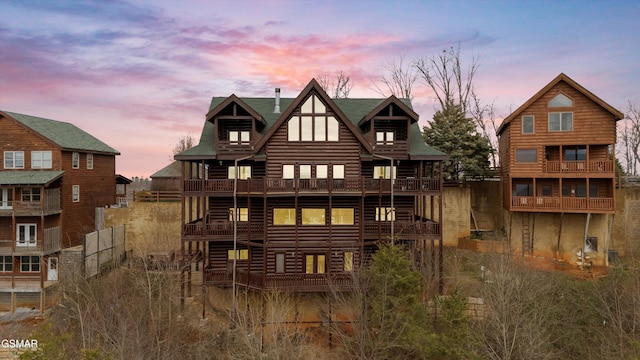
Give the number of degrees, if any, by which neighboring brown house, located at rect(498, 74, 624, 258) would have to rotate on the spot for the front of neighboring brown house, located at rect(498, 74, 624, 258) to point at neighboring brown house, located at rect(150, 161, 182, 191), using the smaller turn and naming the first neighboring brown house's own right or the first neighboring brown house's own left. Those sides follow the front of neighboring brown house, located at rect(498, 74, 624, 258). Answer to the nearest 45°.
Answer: approximately 90° to the first neighboring brown house's own right

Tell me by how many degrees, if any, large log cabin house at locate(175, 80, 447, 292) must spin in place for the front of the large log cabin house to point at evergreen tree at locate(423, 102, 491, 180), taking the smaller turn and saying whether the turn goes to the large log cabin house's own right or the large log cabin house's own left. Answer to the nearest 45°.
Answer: approximately 135° to the large log cabin house's own left

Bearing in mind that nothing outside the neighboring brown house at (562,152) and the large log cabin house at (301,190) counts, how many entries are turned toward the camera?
2

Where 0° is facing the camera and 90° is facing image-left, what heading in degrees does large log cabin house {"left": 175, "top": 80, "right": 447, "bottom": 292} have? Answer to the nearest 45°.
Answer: approximately 0°

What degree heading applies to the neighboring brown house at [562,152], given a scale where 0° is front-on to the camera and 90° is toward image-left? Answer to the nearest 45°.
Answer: approximately 0°
